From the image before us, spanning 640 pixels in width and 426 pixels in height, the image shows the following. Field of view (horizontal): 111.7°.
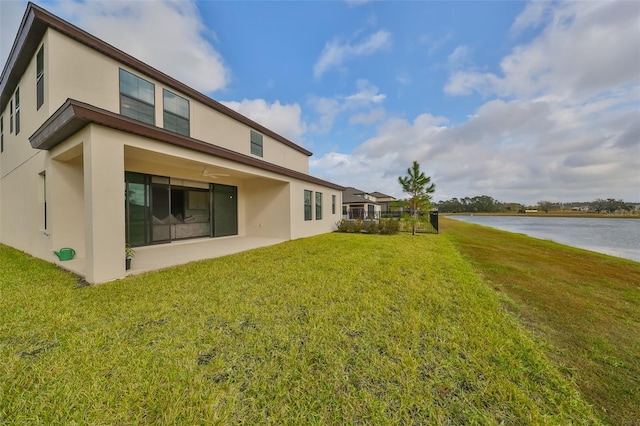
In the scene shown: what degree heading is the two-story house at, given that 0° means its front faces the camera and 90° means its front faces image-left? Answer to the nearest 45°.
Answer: approximately 135°

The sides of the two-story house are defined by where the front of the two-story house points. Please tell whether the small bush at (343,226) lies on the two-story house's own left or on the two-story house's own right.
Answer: on the two-story house's own right
